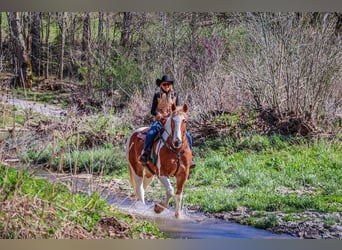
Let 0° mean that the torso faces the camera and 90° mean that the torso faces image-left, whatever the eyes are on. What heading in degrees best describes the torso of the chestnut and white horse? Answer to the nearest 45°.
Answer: approximately 315°

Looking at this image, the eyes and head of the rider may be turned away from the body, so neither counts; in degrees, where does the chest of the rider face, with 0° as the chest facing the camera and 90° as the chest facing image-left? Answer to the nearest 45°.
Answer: approximately 0°

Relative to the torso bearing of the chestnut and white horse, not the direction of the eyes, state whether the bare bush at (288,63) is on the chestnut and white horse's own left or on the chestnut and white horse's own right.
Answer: on the chestnut and white horse's own left

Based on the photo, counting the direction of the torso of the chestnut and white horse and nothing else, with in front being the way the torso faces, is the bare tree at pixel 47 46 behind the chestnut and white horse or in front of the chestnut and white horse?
behind
